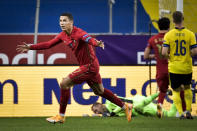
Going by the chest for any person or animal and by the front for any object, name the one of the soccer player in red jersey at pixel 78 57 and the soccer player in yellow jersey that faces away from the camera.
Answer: the soccer player in yellow jersey

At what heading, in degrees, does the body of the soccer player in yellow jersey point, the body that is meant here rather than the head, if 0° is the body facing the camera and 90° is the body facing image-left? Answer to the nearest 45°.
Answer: approximately 180°

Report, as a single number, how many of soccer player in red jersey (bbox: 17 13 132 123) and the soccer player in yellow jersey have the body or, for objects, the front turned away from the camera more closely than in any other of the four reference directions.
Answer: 1

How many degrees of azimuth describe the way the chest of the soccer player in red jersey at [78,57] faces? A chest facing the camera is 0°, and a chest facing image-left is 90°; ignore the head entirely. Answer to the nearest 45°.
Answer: approximately 45°

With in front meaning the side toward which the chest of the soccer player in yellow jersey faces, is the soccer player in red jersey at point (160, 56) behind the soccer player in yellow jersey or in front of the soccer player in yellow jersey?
in front

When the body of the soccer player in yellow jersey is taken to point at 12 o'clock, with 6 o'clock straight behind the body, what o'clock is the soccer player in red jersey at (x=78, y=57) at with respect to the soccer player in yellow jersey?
The soccer player in red jersey is roughly at 8 o'clock from the soccer player in yellow jersey.

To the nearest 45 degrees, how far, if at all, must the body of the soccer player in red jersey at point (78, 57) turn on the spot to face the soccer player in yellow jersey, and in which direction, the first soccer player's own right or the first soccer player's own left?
approximately 135° to the first soccer player's own left
